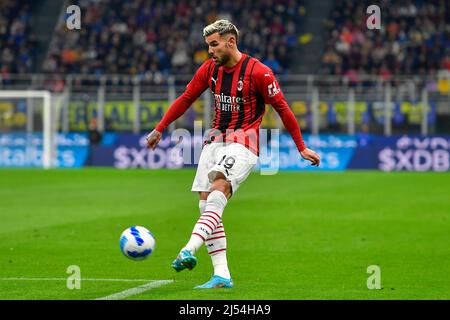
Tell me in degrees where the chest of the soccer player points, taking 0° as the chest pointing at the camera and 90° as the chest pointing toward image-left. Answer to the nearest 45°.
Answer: approximately 45°
